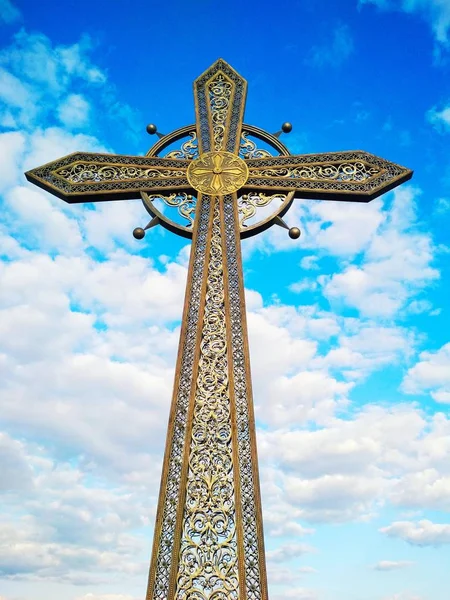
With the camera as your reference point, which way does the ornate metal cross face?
facing the viewer
